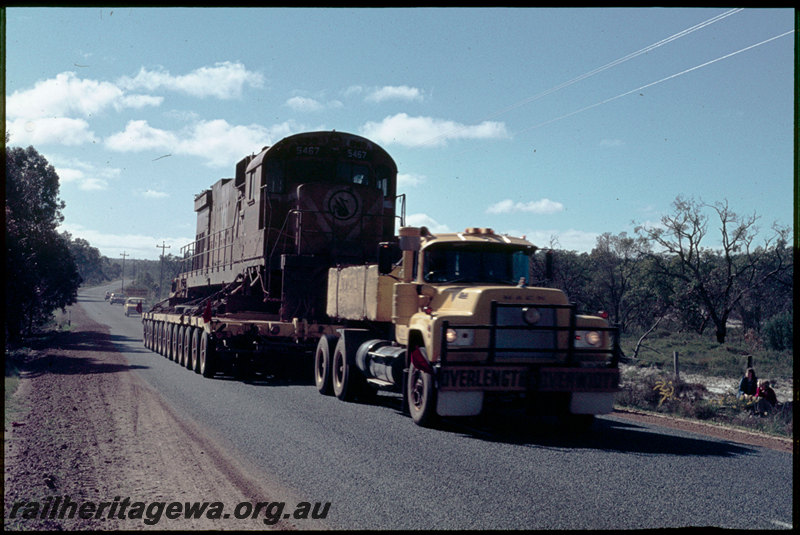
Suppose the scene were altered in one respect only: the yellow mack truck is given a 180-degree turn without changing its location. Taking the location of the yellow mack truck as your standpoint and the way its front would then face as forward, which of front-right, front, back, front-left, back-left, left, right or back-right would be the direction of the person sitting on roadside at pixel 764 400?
right

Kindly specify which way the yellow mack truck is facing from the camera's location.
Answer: facing the viewer and to the right of the viewer

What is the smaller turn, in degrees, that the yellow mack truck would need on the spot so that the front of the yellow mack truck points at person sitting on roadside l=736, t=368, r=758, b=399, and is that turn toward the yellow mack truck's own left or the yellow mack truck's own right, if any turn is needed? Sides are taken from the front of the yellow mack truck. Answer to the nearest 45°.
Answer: approximately 90° to the yellow mack truck's own left
